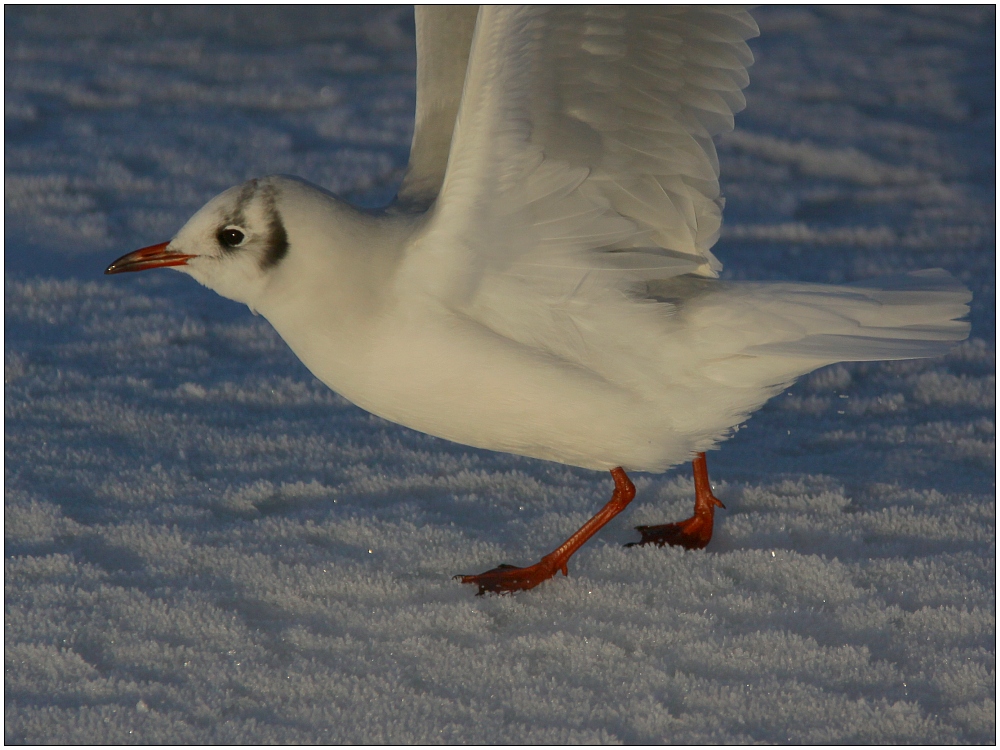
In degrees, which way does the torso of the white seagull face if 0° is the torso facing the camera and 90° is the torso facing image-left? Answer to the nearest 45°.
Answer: approximately 90°
